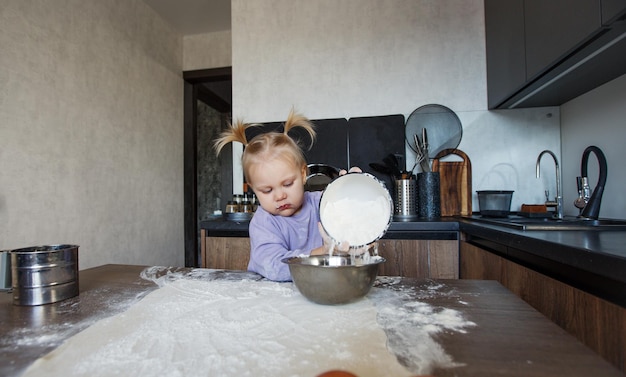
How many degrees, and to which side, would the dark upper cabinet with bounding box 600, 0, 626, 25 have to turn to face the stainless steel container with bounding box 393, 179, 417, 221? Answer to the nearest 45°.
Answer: approximately 45° to its right

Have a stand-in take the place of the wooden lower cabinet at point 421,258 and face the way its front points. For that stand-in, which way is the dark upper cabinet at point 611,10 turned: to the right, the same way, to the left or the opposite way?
to the right

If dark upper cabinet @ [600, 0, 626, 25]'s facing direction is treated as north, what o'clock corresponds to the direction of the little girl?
The little girl is roughly at 11 o'clock from the dark upper cabinet.

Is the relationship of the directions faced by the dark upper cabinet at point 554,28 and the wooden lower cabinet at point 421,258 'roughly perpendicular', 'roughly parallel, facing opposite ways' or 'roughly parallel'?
roughly perpendicular

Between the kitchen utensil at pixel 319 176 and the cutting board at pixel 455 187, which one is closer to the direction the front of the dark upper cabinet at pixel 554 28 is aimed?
the kitchen utensil

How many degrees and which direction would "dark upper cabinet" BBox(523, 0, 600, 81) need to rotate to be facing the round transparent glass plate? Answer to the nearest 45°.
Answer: approximately 45° to its right

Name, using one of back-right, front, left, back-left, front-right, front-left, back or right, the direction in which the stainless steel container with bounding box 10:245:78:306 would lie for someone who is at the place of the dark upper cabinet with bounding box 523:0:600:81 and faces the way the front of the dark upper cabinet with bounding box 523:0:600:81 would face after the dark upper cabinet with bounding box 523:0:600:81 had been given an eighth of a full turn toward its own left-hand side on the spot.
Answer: front

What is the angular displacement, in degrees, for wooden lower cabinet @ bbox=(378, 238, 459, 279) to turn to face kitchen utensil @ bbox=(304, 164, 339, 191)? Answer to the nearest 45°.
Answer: approximately 135° to its right

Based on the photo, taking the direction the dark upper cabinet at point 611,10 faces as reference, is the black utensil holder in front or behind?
in front

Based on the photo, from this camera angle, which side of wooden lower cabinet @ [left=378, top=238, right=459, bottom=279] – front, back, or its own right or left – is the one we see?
front

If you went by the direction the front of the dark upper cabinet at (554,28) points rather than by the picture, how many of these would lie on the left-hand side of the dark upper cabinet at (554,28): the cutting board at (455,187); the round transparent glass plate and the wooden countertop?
1

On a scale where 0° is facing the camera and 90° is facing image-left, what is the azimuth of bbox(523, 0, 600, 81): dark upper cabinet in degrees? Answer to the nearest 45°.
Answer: approximately 90°

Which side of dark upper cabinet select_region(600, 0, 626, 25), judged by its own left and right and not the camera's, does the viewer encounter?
left

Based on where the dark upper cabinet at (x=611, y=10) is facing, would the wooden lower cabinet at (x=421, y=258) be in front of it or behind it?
in front

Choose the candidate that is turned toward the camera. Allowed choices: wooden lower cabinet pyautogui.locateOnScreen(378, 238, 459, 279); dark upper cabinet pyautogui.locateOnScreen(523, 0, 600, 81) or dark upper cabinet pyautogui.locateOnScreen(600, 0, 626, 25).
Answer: the wooden lower cabinet
